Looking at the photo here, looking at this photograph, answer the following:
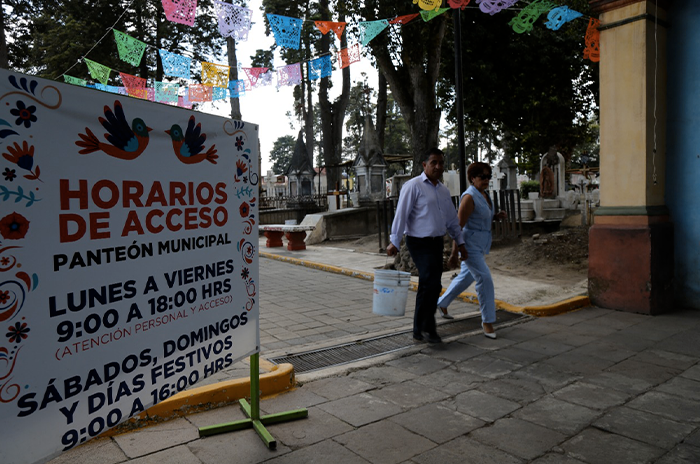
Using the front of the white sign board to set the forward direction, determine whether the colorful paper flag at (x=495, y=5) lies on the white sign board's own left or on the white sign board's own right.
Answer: on the white sign board's own left

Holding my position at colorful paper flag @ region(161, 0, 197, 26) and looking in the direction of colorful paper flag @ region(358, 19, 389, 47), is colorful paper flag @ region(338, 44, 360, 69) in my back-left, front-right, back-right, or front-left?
front-left

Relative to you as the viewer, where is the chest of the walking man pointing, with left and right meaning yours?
facing the viewer and to the right of the viewer

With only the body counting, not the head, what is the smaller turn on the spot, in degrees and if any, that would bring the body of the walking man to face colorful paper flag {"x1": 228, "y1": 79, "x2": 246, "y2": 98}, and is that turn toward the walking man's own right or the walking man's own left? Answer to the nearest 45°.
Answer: approximately 180°

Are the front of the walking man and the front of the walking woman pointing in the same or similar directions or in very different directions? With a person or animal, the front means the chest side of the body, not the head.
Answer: same or similar directions

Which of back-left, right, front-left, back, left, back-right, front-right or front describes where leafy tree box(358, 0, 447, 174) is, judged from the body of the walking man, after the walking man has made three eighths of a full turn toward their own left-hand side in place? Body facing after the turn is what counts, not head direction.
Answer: front

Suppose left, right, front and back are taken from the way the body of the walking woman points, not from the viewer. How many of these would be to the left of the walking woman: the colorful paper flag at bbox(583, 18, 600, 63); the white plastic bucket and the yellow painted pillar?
2

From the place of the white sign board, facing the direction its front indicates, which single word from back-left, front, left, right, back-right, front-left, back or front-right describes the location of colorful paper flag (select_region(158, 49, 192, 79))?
back-left

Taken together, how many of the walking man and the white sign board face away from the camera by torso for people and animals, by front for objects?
0

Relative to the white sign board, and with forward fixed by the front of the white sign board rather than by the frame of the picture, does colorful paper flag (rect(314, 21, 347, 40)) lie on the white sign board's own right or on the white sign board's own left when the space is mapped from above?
on the white sign board's own left

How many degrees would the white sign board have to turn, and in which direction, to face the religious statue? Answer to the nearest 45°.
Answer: approximately 90° to its left

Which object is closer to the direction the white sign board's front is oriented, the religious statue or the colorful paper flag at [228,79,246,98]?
the religious statue
